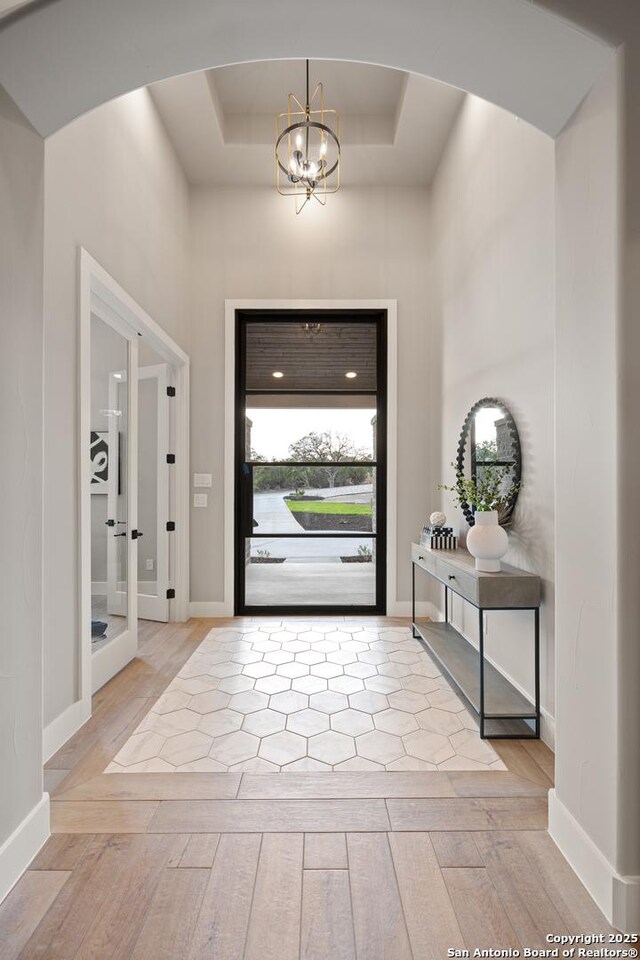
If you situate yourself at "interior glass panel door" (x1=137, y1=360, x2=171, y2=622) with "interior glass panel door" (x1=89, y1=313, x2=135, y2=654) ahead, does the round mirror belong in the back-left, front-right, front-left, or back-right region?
front-left

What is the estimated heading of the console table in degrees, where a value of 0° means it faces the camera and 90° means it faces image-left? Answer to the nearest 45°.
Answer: approximately 90°

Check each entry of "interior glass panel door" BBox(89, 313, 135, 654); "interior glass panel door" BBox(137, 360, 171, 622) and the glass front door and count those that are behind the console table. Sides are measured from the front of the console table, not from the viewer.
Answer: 0

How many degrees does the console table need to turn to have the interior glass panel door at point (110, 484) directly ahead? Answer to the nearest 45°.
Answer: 0° — it already faces it

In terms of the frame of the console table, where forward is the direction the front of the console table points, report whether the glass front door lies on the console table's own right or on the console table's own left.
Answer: on the console table's own right

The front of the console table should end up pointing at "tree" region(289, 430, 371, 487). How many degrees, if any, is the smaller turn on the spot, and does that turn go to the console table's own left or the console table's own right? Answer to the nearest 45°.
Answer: approximately 45° to the console table's own right
